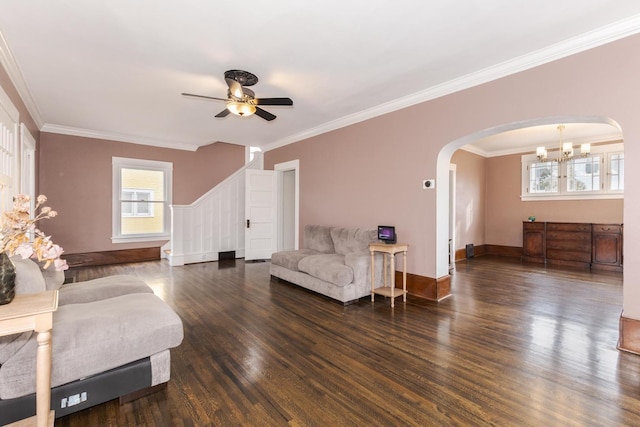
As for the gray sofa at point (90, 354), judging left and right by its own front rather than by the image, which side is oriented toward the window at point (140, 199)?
left

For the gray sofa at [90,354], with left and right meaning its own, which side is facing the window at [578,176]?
front

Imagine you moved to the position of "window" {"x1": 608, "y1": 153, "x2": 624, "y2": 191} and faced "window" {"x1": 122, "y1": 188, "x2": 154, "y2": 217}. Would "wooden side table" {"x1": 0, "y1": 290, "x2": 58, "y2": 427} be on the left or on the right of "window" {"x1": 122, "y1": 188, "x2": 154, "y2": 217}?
left

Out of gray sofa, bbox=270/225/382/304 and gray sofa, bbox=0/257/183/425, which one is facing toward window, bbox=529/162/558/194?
gray sofa, bbox=0/257/183/425

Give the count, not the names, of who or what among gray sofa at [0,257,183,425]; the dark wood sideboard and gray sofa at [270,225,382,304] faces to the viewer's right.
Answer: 1

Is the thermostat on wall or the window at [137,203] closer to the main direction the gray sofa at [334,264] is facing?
the window

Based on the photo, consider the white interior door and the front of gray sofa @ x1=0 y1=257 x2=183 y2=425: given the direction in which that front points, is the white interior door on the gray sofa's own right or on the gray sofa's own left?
on the gray sofa's own left

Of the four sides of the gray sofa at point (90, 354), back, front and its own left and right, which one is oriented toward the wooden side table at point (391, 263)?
front

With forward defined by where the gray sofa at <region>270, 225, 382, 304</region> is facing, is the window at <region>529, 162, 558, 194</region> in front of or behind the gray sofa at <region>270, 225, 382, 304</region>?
behind

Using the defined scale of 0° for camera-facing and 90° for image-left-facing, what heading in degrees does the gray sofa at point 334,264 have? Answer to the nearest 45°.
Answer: approximately 45°

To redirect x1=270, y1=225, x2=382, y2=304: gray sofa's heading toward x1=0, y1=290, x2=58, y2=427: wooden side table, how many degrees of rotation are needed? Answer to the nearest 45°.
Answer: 0° — it already faces it

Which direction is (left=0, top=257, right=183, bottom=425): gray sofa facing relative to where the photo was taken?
to the viewer's right

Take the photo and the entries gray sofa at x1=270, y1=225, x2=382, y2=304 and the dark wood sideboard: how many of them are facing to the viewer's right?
0

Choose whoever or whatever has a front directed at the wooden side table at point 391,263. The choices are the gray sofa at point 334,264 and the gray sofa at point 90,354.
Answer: the gray sofa at point 90,354

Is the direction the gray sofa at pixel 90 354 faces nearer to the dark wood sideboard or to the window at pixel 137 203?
the dark wood sideboard

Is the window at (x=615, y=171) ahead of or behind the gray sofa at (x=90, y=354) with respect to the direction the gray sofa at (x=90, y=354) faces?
ahead

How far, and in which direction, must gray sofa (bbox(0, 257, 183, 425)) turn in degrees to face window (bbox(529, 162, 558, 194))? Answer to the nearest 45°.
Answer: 0° — it already faces it
